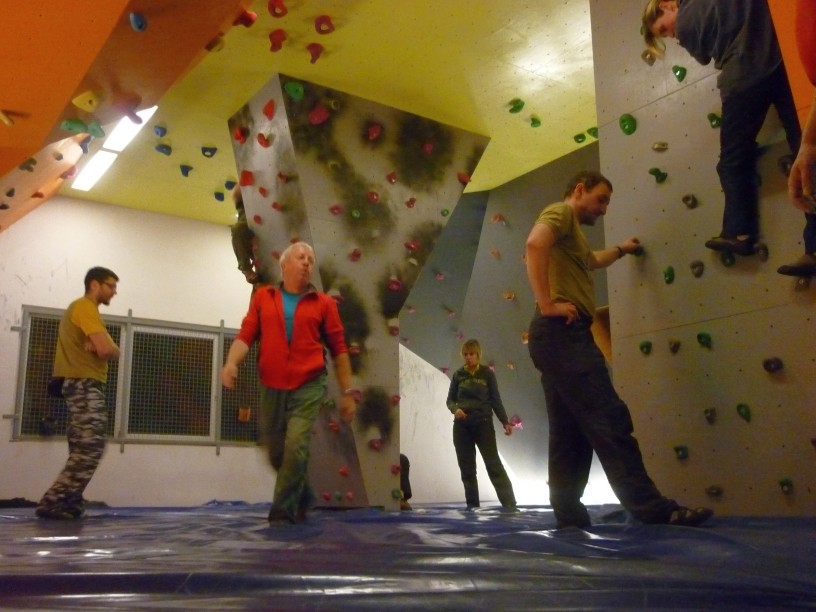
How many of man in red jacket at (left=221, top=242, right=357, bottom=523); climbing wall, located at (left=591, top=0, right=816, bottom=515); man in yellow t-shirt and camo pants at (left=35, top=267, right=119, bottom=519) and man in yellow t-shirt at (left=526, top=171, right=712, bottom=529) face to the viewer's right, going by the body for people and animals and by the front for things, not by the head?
2

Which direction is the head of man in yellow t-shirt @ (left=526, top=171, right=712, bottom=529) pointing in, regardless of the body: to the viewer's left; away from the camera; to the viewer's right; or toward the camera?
to the viewer's right

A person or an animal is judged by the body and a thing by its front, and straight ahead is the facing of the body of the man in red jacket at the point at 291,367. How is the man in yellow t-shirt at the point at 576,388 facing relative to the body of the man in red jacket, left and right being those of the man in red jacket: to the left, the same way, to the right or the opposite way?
to the left

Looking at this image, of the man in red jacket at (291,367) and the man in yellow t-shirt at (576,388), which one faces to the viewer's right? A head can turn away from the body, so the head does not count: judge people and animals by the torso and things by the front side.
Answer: the man in yellow t-shirt

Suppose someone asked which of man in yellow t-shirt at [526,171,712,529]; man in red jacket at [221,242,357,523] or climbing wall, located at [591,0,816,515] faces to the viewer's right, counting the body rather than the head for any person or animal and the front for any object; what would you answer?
the man in yellow t-shirt

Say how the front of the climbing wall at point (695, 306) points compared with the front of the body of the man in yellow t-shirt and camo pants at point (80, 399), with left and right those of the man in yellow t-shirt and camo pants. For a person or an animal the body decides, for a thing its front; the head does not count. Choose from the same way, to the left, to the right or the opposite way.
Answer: the opposite way

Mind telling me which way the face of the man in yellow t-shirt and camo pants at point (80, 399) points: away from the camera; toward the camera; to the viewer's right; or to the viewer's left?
to the viewer's right

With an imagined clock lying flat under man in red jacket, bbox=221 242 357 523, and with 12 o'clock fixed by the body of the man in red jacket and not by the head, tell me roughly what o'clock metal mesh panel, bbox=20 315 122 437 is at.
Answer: The metal mesh panel is roughly at 5 o'clock from the man in red jacket.

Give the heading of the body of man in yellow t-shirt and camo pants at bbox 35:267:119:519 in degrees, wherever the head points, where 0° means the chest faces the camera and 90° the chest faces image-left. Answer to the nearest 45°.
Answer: approximately 270°

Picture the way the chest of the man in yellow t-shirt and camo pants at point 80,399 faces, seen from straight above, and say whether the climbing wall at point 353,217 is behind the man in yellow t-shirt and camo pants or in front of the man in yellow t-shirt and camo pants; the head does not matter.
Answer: in front

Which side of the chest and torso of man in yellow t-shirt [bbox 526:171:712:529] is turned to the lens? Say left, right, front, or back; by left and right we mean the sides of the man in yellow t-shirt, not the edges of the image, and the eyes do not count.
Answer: right

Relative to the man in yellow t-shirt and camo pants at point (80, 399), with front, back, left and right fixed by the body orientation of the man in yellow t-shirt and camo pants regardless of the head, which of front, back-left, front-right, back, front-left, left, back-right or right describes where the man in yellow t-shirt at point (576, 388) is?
front-right

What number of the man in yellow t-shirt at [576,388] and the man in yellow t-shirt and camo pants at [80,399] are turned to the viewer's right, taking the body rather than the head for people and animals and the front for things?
2
